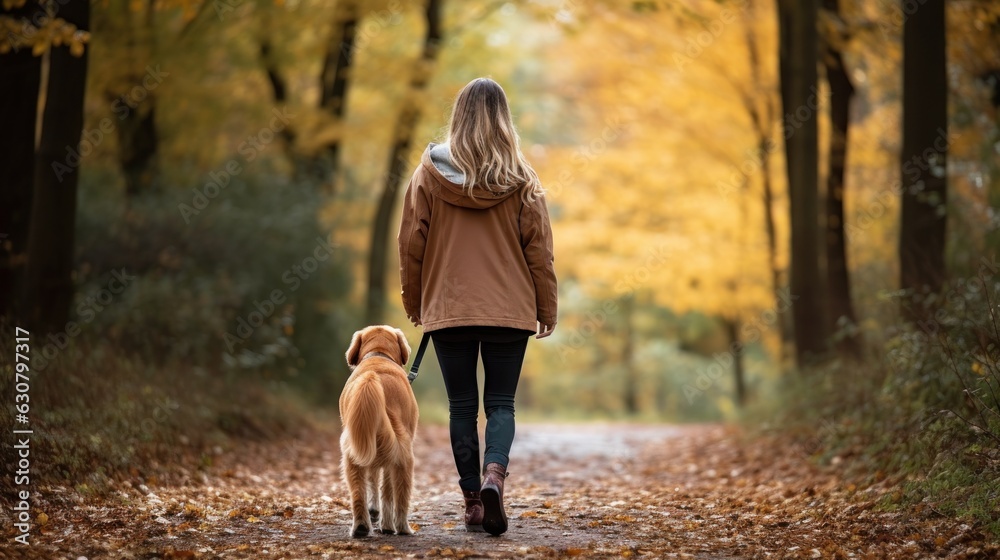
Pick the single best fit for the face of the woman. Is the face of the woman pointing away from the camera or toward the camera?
away from the camera

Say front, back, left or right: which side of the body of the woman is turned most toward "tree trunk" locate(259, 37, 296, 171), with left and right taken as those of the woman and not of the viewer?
front

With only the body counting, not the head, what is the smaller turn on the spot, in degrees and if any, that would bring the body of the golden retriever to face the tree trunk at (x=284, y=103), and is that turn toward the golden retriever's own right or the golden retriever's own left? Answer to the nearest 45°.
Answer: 0° — it already faces it

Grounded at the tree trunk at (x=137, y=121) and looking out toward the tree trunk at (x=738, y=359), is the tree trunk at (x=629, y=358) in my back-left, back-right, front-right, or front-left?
front-left

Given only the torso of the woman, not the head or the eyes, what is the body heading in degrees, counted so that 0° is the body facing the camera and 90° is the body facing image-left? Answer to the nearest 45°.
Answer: approximately 180°

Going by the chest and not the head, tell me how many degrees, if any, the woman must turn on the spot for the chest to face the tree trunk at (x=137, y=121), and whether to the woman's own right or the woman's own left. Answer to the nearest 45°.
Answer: approximately 45° to the woman's own left

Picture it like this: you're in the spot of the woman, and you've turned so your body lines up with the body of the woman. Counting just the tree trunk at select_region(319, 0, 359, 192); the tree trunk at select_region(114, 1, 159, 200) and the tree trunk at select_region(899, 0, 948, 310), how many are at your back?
0

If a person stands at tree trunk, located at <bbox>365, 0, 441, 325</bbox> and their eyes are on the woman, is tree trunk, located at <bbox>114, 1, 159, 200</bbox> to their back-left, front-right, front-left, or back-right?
back-right

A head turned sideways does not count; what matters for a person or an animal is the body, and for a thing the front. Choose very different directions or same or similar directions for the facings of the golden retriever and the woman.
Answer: same or similar directions

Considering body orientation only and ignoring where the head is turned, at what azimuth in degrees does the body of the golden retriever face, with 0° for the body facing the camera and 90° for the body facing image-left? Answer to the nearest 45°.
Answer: approximately 180°

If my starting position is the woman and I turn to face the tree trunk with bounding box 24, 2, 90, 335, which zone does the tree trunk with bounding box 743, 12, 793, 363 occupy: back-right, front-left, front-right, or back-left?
front-right

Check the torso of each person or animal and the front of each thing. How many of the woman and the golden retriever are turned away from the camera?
2

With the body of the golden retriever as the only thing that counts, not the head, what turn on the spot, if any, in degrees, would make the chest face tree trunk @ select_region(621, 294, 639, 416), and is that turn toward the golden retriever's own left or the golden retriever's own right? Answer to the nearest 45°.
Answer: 0° — it already faces it
